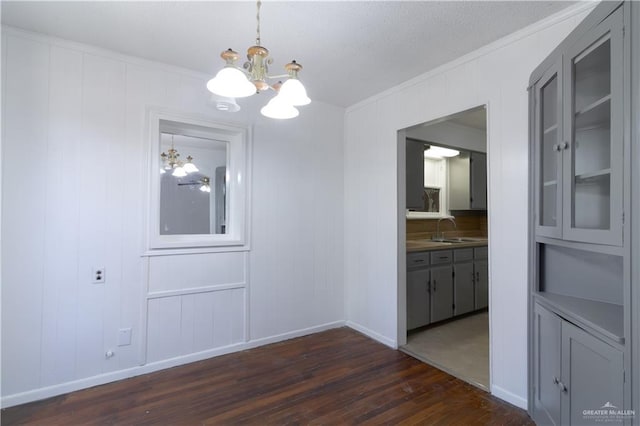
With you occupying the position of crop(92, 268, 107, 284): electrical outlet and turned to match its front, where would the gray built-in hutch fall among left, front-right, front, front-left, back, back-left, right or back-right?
front-left

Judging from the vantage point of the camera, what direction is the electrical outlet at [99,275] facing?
facing the viewer

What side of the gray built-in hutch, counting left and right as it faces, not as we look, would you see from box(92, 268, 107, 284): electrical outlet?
front

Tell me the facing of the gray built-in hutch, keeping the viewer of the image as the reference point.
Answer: facing the viewer and to the left of the viewer

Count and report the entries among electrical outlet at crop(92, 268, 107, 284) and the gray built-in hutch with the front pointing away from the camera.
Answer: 0

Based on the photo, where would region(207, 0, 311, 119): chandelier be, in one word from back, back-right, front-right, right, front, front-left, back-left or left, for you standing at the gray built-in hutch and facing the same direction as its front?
front

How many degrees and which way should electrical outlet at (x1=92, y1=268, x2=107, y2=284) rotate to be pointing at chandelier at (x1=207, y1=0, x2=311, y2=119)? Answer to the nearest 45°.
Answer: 0° — it already faces it
